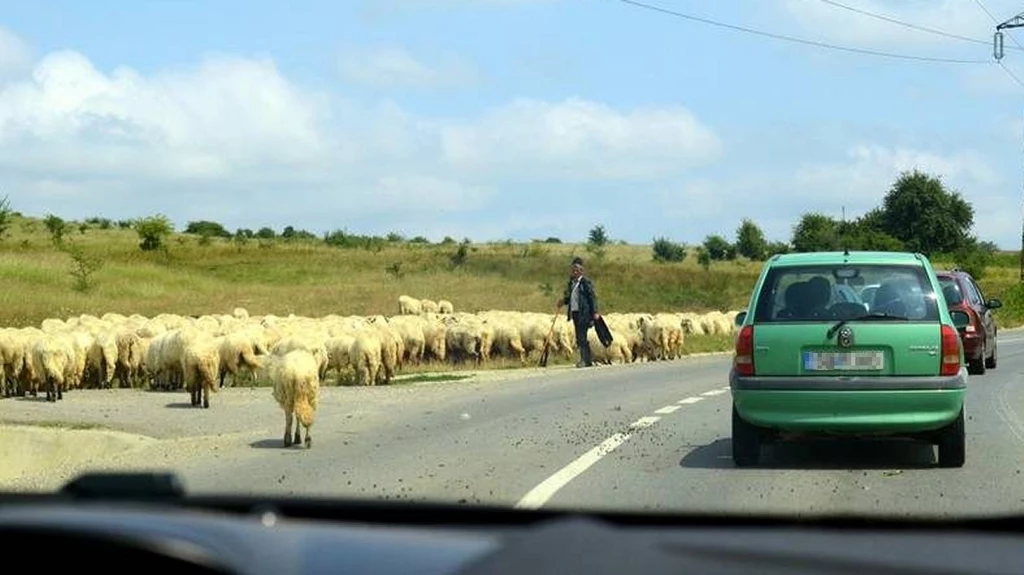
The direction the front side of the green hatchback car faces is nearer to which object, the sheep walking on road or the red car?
the red car

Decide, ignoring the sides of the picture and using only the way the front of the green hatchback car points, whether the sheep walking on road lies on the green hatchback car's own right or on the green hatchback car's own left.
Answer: on the green hatchback car's own left

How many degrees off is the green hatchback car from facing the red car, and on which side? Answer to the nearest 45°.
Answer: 0° — it already faces it

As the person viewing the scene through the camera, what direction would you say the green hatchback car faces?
facing away from the viewer
